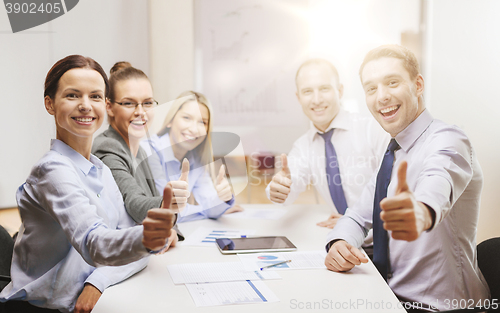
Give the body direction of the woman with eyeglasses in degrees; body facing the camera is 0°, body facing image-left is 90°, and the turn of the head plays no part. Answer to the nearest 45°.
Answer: approximately 315°

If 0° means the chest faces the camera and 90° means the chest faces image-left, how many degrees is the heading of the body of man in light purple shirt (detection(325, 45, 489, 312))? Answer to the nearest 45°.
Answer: approximately 45°

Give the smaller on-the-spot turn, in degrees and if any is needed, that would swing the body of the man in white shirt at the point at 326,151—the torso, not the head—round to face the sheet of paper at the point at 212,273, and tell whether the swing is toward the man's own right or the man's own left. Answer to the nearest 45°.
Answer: approximately 45° to the man's own left

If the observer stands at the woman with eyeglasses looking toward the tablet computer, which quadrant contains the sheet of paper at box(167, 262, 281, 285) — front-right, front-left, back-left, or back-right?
front-right

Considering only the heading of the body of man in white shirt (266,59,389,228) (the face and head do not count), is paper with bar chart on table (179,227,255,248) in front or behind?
in front

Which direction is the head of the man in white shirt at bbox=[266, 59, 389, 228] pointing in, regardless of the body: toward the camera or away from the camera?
toward the camera

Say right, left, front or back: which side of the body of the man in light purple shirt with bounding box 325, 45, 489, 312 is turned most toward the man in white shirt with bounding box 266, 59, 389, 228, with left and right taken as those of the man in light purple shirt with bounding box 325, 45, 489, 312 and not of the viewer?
right

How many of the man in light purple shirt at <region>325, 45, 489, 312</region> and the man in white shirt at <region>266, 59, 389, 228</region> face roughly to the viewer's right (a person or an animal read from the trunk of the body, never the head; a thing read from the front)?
0

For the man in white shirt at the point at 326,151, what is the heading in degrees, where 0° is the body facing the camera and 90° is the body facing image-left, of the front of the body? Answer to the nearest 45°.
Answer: approximately 45°
